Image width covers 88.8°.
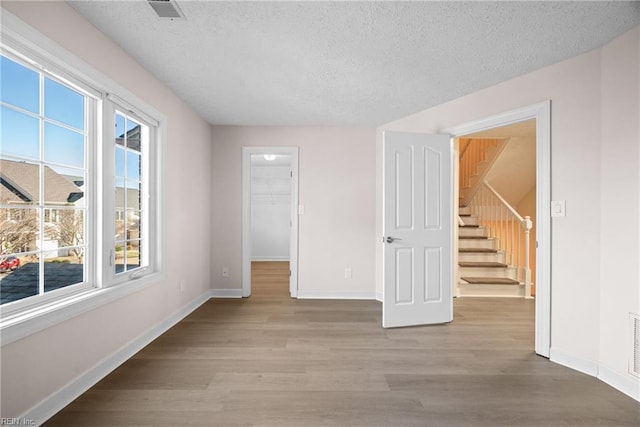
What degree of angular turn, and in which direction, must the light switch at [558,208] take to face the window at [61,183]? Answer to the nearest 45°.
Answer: approximately 45° to its right

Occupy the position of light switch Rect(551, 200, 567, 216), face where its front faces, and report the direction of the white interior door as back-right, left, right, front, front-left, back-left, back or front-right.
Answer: right

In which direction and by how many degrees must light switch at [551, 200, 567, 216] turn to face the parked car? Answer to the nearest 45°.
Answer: approximately 45° to its right

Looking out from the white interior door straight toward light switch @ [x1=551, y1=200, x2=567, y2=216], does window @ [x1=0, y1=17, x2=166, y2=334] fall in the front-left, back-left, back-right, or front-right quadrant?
back-right

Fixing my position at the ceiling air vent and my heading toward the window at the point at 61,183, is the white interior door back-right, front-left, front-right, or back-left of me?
back-right

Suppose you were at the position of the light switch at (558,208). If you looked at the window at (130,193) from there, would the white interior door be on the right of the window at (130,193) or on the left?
right
